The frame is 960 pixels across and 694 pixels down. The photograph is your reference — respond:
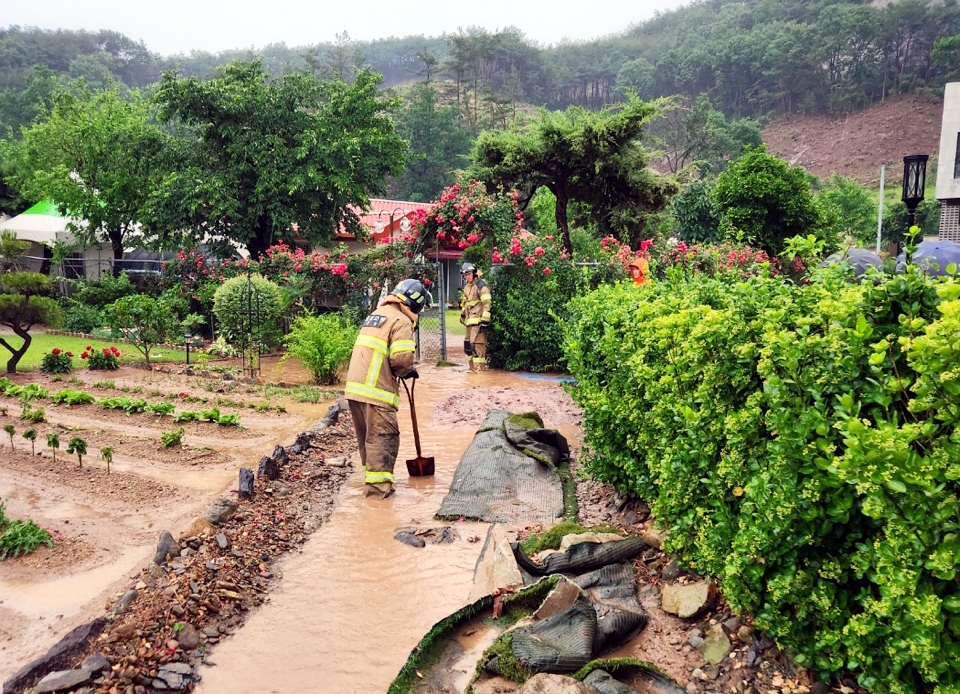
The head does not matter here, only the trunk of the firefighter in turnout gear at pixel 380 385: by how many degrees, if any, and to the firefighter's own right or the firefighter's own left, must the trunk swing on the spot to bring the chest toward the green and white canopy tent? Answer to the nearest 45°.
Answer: approximately 90° to the firefighter's own left

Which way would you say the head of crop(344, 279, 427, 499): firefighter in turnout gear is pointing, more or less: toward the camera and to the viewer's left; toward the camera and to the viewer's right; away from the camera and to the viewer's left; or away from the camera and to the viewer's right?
away from the camera and to the viewer's right

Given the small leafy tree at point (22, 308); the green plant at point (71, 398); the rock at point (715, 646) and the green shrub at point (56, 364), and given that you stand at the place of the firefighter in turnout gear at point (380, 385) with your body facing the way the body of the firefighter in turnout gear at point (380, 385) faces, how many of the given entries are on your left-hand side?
3

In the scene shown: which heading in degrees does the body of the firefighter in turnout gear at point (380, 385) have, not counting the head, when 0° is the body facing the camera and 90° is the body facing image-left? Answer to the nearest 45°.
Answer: approximately 225°

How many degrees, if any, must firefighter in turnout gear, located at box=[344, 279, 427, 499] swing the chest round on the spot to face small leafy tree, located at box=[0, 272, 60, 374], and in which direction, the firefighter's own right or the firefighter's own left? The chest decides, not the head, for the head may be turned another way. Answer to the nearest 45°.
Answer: approximately 90° to the firefighter's own left

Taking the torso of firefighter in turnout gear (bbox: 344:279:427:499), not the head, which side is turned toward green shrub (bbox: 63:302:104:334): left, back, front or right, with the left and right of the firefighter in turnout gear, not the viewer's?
left

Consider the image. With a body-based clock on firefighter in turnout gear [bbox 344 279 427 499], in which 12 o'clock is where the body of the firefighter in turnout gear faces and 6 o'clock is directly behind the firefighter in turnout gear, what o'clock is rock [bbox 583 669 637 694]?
The rock is roughly at 4 o'clock from the firefighter in turnout gear.

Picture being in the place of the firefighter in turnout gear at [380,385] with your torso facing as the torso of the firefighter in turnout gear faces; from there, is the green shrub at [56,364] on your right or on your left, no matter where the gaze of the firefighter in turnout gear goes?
on your left

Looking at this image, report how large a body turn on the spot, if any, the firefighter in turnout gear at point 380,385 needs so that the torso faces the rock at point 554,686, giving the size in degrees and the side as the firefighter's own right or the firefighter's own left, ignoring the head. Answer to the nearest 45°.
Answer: approximately 135° to the firefighter's own right

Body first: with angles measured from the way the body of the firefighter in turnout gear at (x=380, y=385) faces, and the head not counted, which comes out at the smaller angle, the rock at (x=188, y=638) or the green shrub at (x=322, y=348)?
the green shrub

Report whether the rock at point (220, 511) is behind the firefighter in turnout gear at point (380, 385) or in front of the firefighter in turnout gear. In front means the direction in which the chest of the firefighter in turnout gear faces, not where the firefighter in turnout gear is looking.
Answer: behind

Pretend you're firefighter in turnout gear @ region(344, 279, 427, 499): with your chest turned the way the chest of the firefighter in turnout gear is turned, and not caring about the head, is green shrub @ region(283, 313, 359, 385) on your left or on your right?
on your left
